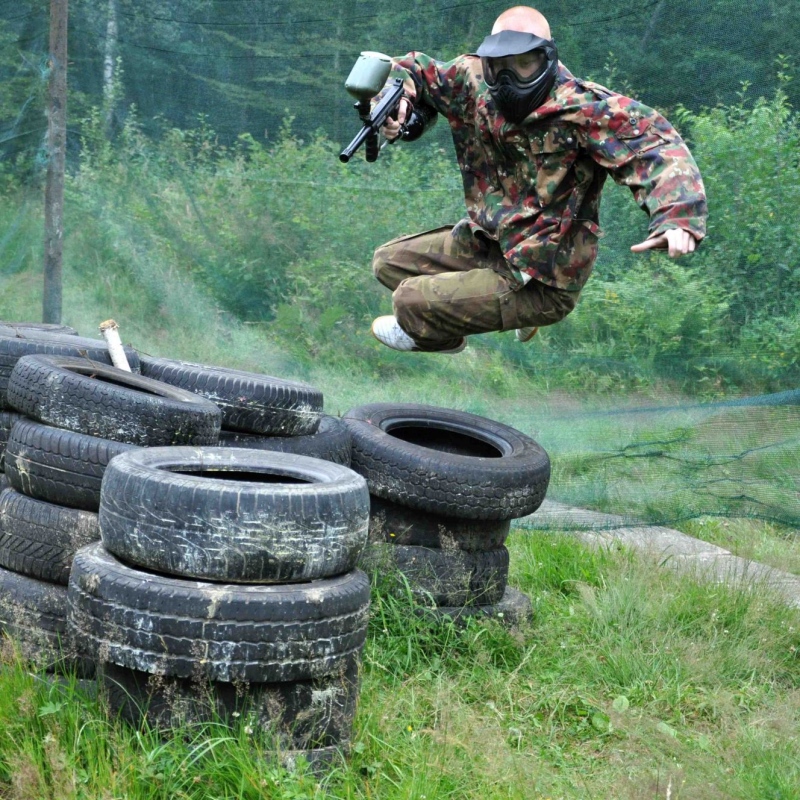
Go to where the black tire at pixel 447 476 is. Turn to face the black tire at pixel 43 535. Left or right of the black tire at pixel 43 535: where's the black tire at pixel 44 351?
right

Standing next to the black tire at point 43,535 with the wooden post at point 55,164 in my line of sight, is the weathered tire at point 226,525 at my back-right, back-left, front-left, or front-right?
back-right

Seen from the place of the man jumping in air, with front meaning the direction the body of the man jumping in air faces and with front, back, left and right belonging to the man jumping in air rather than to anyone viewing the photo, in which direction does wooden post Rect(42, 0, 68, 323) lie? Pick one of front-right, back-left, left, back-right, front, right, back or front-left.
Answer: right

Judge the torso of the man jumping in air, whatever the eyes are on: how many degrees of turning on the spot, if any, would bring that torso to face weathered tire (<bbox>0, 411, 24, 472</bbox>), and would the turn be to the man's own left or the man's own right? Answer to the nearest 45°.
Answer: approximately 45° to the man's own right

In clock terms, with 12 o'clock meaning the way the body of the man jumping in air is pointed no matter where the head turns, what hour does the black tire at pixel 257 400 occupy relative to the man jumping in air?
The black tire is roughly at 3 o'clock from the man jumping in air.

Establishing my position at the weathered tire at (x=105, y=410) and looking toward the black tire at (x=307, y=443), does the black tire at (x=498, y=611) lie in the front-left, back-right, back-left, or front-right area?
front-right

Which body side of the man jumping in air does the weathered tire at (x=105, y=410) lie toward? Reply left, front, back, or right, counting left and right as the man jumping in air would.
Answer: front

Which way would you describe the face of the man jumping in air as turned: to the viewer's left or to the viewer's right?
to the viewer's left

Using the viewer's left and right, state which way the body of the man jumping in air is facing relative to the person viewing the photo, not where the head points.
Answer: facing the viewer and to the left of the viewer

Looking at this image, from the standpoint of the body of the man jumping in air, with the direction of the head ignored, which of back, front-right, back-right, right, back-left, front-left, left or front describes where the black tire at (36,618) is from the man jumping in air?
front

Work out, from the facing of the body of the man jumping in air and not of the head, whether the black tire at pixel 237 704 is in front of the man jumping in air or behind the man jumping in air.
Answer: in front

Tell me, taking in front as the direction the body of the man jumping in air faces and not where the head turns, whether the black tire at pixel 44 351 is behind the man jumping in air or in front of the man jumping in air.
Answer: in front
